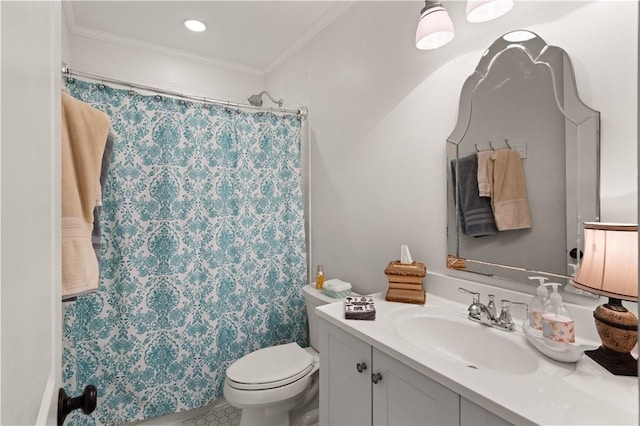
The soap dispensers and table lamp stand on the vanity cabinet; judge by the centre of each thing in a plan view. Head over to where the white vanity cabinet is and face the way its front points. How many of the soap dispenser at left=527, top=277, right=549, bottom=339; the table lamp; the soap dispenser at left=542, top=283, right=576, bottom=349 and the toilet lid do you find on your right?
1

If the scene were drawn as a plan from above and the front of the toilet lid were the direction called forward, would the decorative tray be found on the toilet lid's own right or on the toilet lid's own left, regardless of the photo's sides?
on the toilet lid's own left

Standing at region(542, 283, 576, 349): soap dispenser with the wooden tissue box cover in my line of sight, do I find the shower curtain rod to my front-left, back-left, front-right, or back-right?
front-left

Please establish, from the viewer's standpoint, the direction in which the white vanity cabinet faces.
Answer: facing the viewer and to the left of the viewer

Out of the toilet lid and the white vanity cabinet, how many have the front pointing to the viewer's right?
0

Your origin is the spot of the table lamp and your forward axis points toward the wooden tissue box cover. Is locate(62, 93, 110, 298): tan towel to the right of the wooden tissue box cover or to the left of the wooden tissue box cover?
left

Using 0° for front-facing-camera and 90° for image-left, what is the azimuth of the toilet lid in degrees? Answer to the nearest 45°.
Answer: approximately 45°

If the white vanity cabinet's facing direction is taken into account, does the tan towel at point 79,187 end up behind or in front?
in front

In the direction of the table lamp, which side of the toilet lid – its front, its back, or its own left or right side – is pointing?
left

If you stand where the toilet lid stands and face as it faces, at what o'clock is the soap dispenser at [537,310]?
The soap dispenser is roughly at 9 o'clock from the toilet lid.

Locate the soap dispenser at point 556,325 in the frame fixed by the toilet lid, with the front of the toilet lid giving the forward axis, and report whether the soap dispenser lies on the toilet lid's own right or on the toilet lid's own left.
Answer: on the toilet lid's own left
